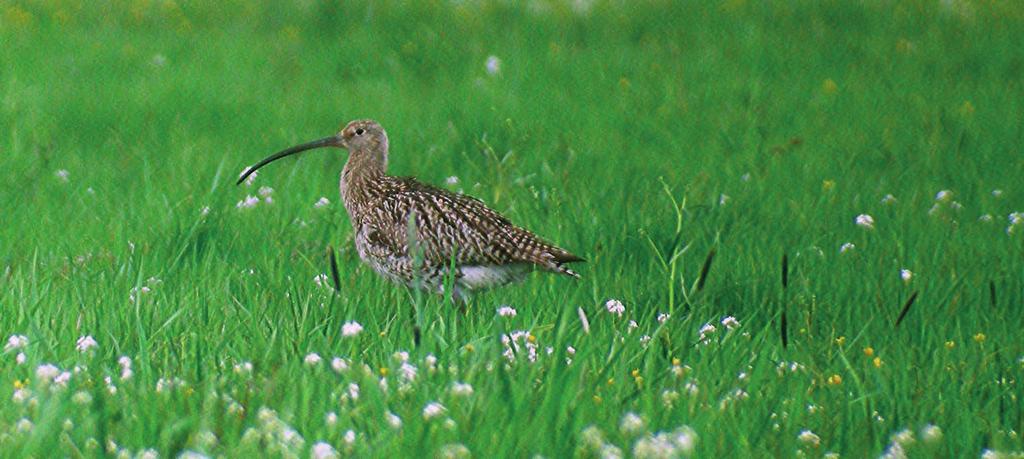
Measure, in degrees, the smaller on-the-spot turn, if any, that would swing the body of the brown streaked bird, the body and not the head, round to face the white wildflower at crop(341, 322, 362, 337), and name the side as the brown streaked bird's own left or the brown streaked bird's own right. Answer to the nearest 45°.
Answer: approximately 90° to the brown streaked bird's own left

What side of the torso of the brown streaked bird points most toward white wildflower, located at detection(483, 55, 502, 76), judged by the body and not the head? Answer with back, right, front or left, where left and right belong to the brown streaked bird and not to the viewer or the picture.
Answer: right

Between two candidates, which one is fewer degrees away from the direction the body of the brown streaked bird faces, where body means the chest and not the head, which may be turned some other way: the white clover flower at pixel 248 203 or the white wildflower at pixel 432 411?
the white clover flower

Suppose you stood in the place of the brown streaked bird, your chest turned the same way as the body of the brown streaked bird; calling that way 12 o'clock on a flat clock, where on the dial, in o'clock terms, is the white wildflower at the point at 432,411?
The white wildflower is roughly at 9 o'clock from the brown streaked bird.

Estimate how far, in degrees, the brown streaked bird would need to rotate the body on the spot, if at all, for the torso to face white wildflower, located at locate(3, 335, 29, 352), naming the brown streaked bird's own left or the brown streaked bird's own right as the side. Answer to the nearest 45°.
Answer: approximately 45° to the brown streaked bird's own left

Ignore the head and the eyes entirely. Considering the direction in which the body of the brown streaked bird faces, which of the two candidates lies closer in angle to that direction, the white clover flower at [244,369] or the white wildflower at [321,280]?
the white wildflower

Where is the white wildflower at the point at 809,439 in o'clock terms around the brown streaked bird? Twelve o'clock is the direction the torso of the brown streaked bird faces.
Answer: The white wildflower is roughly at 8 o'clock from the brown streaked bird.

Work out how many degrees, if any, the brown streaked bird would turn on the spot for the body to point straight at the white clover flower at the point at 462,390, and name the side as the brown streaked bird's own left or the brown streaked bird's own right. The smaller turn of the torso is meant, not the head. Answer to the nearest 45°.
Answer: approximately 90° to the brown streaked bird's own left

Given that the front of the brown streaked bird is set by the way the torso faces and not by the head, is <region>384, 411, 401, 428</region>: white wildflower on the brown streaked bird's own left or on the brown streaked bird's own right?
on the brown streaked bird's own left

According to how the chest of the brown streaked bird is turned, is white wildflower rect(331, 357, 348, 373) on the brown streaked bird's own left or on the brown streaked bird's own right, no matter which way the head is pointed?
on the brown streaked bird's own left

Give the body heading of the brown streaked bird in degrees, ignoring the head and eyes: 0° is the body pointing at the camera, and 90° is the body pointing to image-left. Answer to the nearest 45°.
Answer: approximately 90°

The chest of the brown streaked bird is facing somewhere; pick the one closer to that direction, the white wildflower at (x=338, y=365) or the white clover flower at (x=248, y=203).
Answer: the white clover flower
